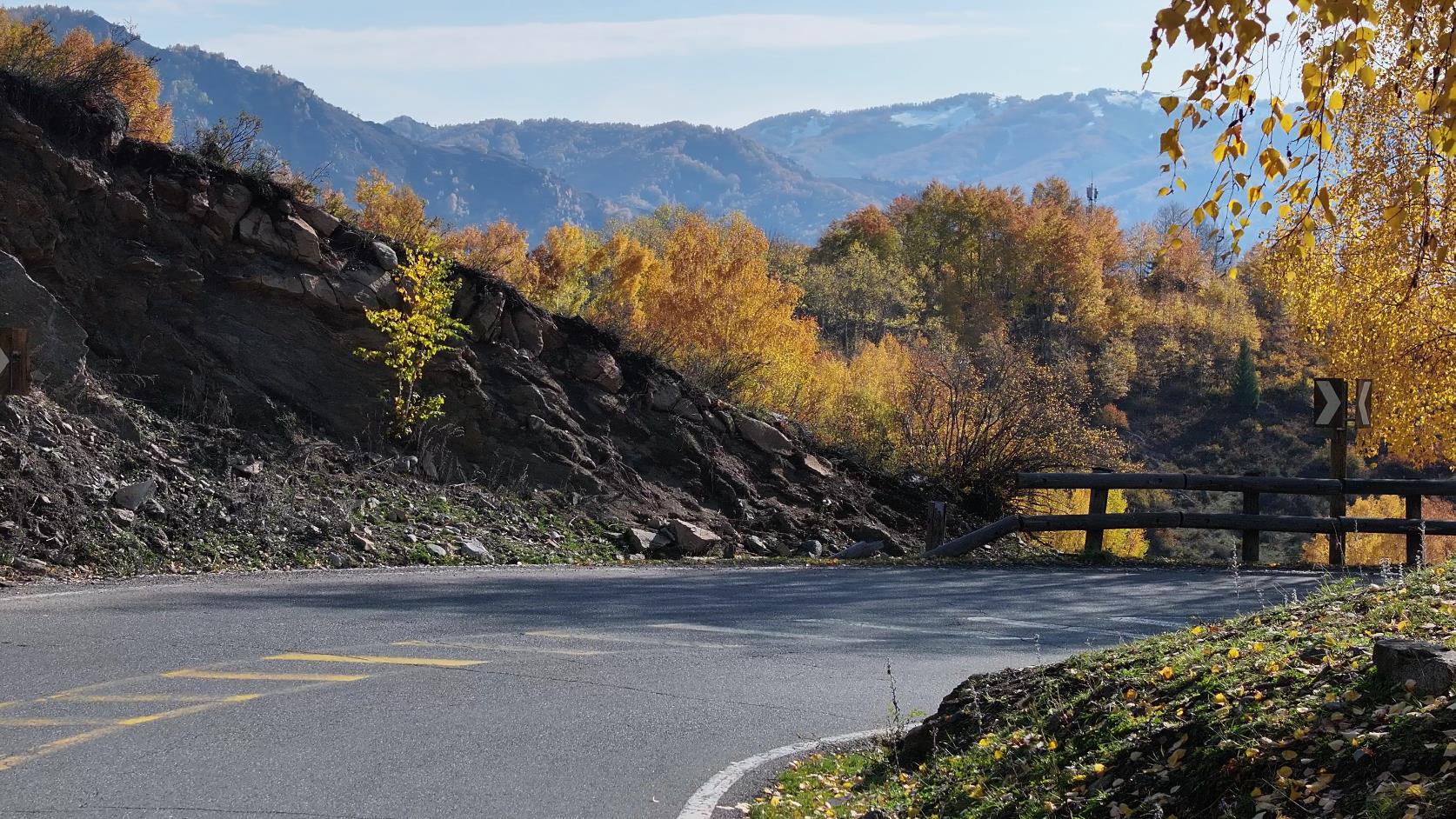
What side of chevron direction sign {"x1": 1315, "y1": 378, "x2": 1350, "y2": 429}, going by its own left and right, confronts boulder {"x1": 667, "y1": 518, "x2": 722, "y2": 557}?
right

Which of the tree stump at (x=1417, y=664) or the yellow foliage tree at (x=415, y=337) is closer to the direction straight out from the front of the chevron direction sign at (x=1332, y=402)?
the tree stump

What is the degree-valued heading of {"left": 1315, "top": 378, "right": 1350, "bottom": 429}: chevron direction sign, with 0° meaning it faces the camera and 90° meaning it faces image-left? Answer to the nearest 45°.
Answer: approximately 0°

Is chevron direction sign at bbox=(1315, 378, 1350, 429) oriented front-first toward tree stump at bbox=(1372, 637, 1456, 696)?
yes

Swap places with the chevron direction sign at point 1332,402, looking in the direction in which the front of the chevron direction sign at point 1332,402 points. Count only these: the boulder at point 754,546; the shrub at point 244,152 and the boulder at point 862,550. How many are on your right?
3

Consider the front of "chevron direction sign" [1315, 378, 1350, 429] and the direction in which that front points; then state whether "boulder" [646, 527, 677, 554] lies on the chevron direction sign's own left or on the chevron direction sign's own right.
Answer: on the chevron direction sign's own right

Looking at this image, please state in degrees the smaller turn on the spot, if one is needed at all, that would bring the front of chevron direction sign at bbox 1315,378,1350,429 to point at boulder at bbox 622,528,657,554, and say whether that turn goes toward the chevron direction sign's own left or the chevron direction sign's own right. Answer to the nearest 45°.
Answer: approximately 90° to the chevron direction sign's own right

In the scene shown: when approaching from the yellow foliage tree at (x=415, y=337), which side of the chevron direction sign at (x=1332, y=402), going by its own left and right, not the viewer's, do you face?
right
